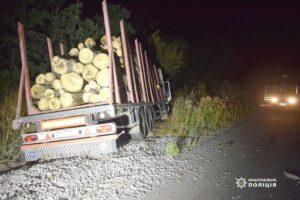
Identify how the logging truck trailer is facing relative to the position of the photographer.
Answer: facing away from the viewer and to the right of the viewer
